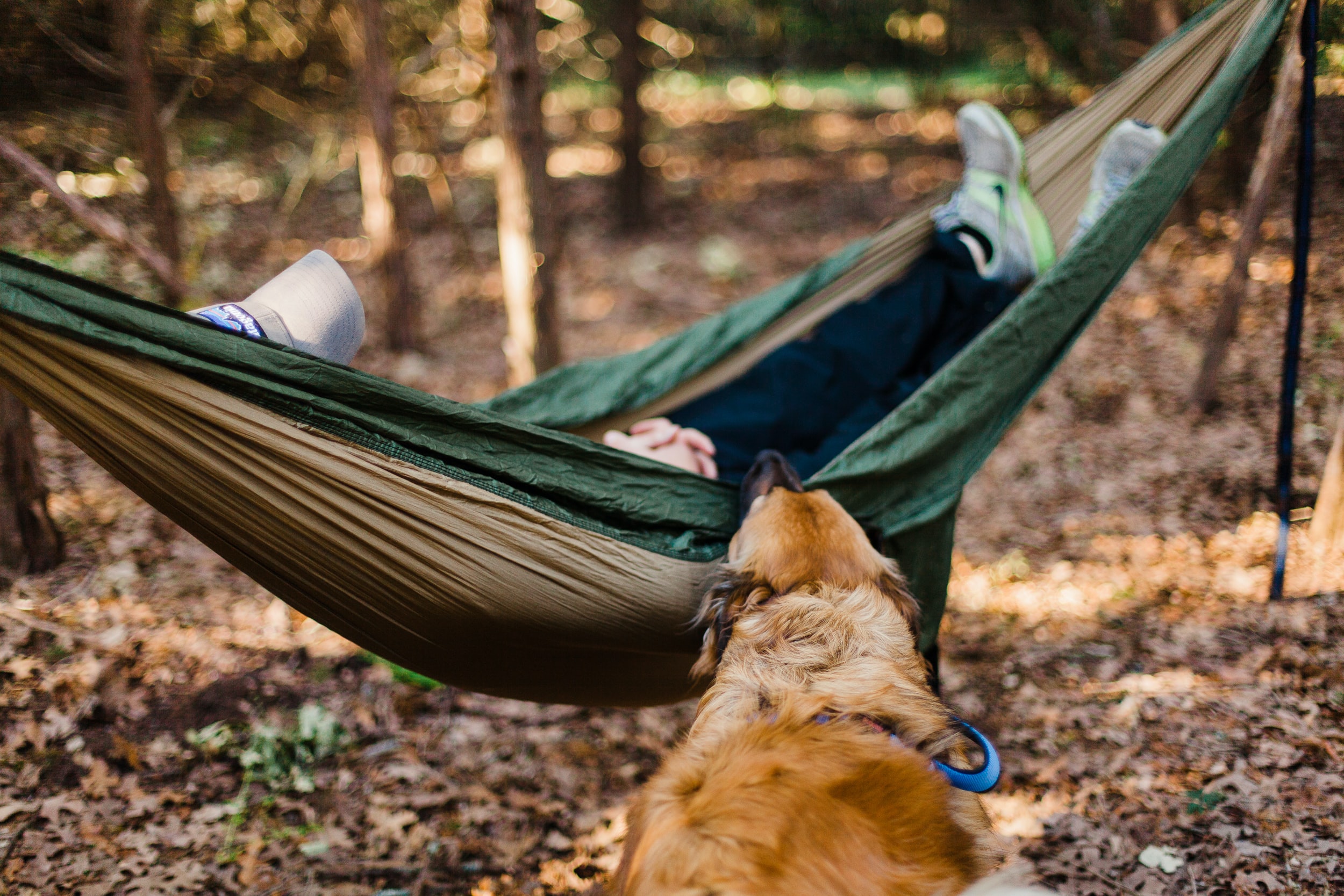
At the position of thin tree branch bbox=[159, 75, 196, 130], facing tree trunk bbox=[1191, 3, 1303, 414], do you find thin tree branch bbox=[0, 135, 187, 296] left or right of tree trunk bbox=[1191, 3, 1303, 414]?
right

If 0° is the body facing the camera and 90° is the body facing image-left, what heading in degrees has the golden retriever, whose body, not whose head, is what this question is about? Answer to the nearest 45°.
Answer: approximately 180°

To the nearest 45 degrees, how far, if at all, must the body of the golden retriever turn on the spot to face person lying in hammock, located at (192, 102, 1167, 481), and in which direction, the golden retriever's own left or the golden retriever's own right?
0° — it already faces them

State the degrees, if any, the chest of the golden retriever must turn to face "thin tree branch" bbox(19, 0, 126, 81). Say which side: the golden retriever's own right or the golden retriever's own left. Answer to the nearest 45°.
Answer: approximately 45° to the golden retriever's own left

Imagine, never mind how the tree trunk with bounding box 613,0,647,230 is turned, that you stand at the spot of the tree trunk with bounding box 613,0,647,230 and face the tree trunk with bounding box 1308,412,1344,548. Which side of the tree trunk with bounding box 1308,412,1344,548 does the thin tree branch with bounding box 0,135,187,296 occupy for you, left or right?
right

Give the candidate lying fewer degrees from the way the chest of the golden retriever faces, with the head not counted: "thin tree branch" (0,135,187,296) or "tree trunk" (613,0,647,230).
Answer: the tree trunk

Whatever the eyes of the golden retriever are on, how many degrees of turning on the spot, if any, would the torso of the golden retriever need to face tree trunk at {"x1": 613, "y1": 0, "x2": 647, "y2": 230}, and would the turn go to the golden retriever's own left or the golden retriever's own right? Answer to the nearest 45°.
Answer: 0° — it already faces it
